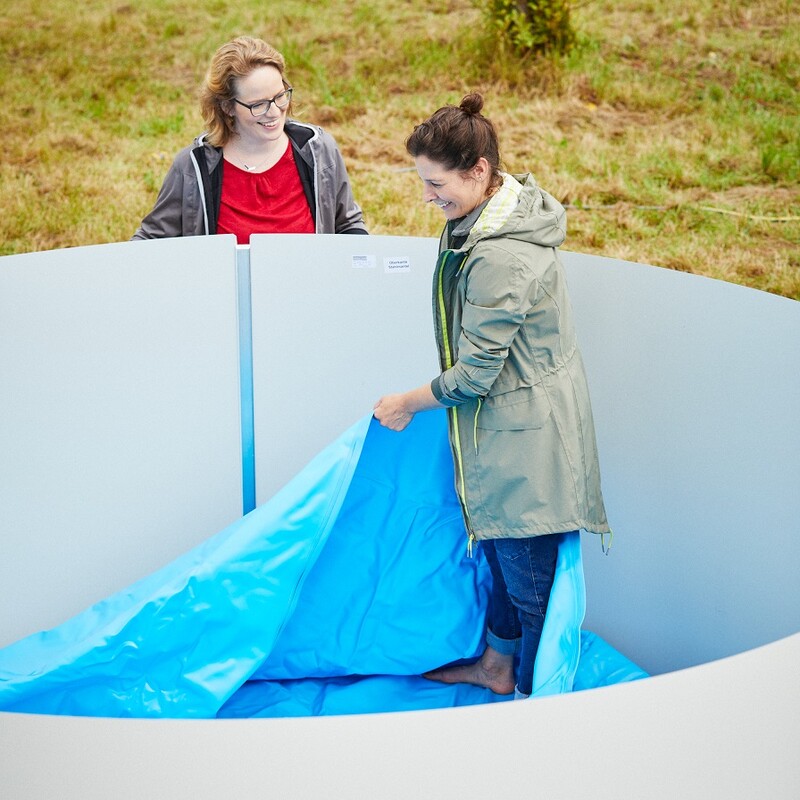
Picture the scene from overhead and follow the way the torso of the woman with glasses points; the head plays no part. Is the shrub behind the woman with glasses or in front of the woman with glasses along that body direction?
behind

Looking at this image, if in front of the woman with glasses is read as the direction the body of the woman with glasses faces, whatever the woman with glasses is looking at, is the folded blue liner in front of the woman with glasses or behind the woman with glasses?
in front

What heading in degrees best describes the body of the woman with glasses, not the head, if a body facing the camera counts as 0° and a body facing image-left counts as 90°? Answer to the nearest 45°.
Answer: approximately 0°

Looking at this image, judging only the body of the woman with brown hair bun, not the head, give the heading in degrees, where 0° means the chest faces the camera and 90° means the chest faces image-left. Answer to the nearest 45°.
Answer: approximately 90°

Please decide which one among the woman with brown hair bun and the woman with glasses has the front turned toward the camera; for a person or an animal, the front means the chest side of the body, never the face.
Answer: the woman with glasses

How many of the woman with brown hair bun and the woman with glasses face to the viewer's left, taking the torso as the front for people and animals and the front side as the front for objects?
1

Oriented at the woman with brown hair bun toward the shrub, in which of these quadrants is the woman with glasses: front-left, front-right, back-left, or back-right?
front-left

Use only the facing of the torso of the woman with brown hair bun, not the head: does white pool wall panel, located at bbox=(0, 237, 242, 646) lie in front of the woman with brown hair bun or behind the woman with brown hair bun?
in front

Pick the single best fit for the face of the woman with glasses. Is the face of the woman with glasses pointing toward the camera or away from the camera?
toward the camera

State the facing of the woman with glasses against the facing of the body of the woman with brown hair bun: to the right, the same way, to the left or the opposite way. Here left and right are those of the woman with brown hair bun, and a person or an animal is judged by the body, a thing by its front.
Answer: to the left

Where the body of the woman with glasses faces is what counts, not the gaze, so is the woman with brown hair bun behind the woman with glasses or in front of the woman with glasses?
in front

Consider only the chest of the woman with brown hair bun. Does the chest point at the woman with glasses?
no

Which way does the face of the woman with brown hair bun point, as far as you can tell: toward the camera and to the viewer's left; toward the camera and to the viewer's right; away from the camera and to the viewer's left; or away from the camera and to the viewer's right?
toward the camera and to the viewer's left
